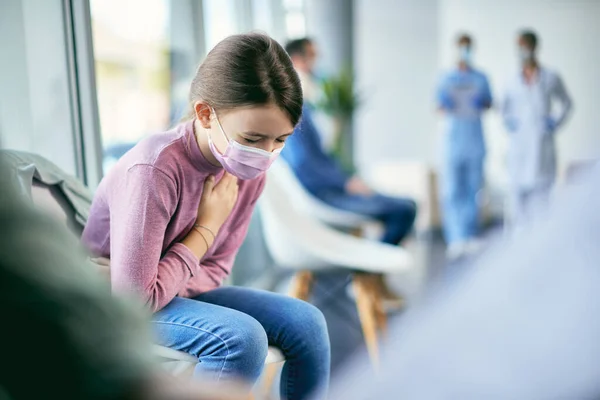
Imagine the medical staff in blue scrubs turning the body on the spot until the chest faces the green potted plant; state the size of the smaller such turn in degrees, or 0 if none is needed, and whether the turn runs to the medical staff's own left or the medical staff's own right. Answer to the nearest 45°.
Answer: approximately 45° to the medical staff's own right

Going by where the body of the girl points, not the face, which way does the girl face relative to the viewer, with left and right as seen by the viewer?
facing the viewer and to the right of the viewer

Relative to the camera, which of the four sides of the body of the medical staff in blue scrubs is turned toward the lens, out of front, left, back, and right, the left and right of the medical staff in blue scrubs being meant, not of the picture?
front

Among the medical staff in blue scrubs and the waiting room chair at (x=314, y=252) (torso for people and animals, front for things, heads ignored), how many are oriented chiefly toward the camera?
1

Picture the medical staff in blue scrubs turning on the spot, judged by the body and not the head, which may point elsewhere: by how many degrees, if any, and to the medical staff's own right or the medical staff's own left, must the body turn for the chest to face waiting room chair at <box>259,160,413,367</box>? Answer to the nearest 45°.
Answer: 0° — they already face it

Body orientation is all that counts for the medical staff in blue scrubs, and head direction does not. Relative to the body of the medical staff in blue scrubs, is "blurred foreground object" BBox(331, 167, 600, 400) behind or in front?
in front
